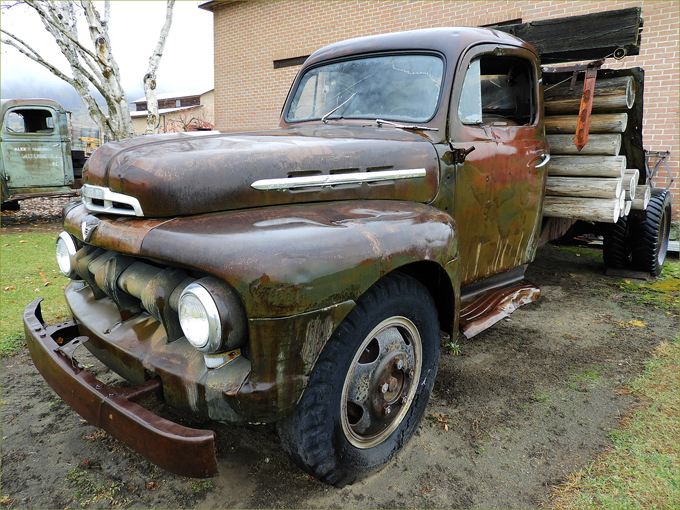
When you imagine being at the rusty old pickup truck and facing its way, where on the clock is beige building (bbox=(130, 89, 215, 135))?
The beige building is roughly at 4 o'clock from the rusty old pickup truck.

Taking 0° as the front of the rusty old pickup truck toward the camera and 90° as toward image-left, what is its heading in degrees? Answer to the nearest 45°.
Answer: approximately 45°

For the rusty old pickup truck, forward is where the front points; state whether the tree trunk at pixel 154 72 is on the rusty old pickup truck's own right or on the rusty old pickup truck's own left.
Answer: on the rusty old pickup truck's own right
